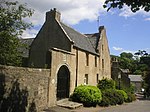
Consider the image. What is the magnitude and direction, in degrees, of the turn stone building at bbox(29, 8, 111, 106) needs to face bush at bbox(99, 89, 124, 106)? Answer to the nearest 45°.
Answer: approximately 45° to its left

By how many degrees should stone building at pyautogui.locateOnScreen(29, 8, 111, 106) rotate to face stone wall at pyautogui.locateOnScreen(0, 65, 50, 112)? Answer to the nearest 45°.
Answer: approximately 45° to its right

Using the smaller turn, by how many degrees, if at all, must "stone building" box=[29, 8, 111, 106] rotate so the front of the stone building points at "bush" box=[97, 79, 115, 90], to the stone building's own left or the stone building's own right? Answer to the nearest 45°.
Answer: approximately 90° to the stone building's own left

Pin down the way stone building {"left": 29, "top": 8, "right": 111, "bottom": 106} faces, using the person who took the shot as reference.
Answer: facing the viewer and to the right of the viewer

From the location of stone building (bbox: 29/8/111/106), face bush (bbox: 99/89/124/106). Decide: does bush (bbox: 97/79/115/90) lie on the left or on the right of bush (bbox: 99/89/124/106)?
left
